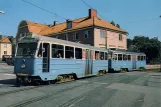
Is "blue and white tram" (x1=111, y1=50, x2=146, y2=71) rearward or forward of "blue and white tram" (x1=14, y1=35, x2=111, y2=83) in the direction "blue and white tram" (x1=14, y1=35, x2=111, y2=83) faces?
rearward

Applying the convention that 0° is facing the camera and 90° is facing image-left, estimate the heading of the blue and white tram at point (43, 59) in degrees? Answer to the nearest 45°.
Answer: approximately 45°
